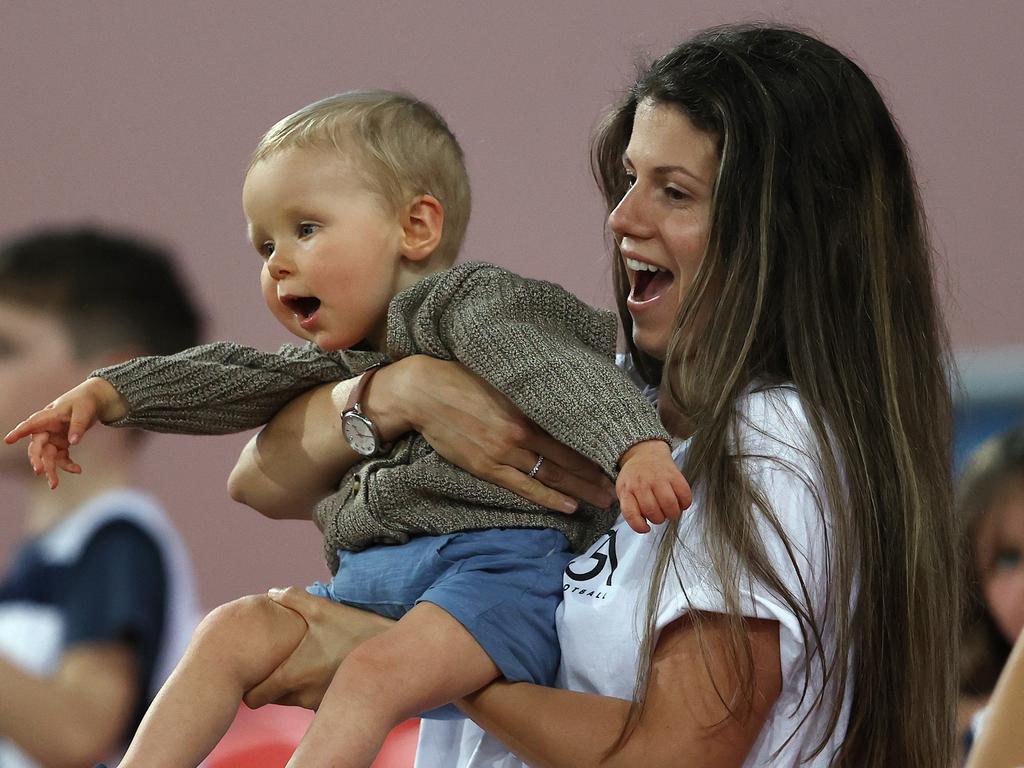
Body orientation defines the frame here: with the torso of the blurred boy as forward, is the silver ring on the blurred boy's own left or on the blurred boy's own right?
on the blurred boy's own left

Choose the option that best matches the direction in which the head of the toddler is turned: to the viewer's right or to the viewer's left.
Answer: to the viewer's left

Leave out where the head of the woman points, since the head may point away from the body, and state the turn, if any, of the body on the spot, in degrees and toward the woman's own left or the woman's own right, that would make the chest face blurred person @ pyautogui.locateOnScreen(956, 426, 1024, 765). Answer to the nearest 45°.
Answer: approximately 135° to the woman's own right

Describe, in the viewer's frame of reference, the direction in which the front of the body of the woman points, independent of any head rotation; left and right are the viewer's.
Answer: facing to the left of the viewer

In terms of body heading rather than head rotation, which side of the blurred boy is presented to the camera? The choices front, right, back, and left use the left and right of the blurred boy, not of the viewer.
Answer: left
